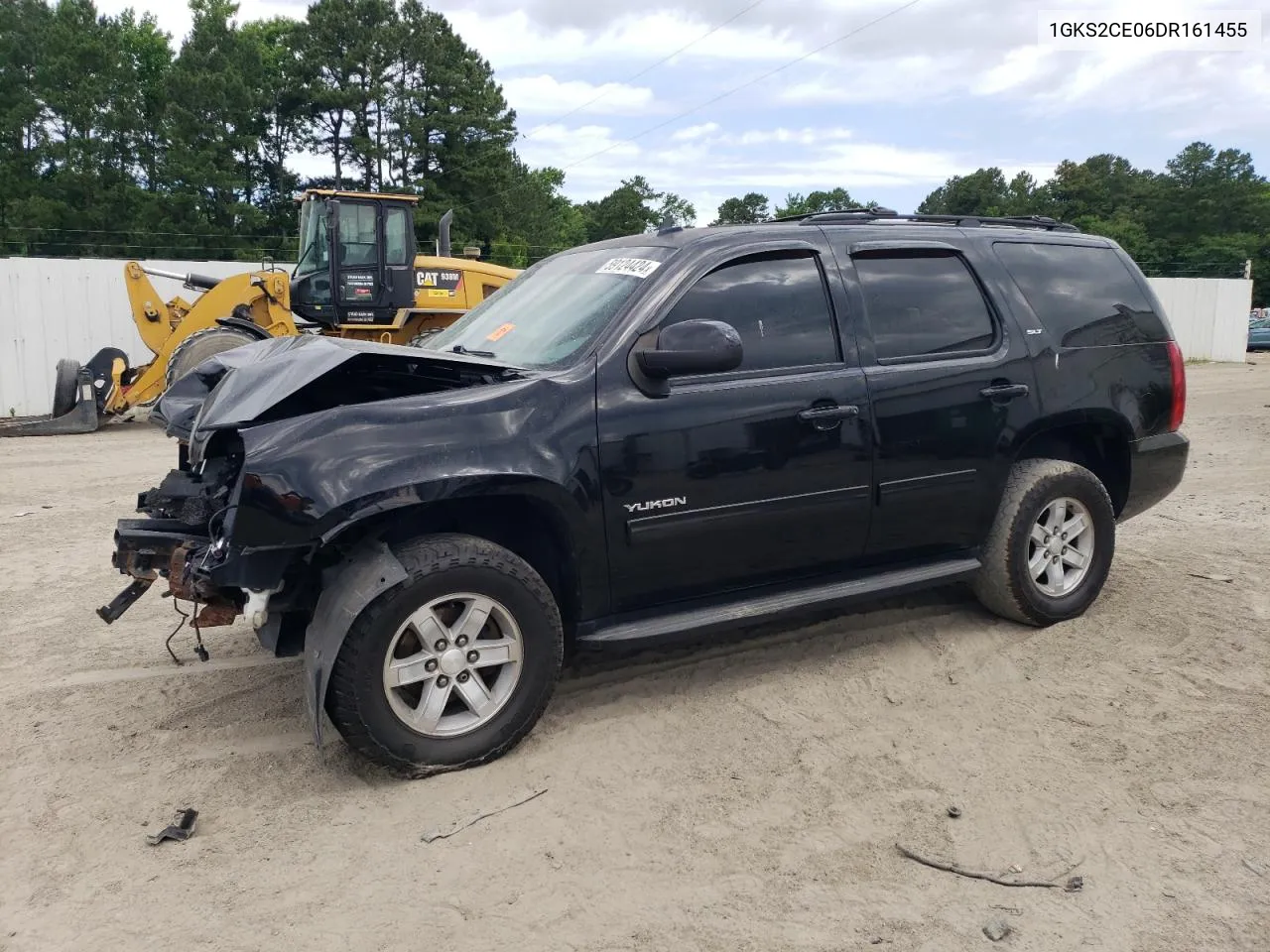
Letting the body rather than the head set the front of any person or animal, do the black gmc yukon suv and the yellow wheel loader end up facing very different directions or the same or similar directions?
same or similar directions

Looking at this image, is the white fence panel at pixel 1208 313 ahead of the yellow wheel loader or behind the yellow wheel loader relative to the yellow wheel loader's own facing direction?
behind

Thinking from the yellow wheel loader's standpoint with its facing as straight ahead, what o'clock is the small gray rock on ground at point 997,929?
The small gray rock on ground is roughly at 9 o'clock from the yellow wheel loader.

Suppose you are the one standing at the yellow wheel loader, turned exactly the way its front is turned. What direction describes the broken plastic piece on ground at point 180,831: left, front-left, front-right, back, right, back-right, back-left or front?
left

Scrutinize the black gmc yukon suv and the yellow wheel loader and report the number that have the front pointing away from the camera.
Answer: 0

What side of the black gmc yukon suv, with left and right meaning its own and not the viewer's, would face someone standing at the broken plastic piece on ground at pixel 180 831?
front

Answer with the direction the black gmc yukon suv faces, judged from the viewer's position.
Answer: facing the viewer and to the left of the viewer

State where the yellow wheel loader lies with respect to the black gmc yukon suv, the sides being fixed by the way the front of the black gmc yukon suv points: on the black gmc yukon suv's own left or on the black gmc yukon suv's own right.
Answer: on the black gmc yukon suv's own right

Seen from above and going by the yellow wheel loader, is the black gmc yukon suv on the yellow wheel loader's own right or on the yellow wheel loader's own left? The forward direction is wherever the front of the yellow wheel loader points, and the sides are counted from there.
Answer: on the yellow wheel loader's own left

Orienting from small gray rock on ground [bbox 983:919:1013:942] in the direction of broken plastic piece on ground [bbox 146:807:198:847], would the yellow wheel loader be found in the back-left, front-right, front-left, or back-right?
front-right

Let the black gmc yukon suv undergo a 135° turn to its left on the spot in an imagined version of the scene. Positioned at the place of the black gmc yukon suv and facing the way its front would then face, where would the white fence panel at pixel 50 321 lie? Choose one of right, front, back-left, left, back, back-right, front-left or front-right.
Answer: back-left

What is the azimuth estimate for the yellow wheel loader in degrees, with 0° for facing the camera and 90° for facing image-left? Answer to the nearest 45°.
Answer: approximately 90°
